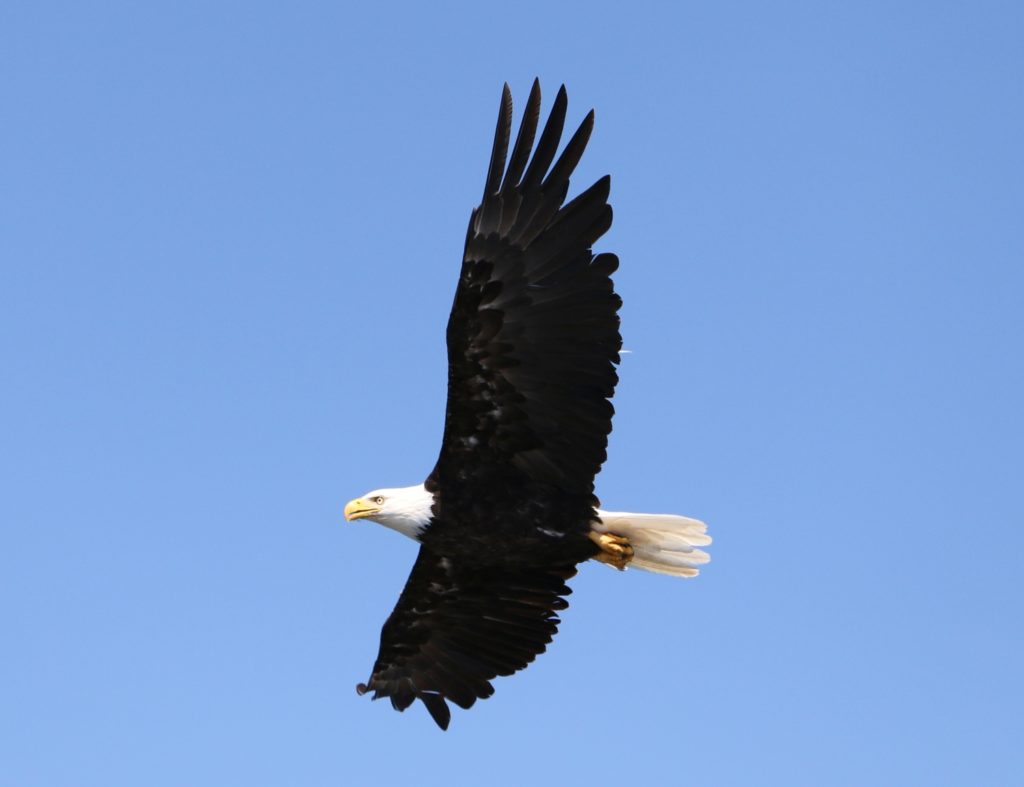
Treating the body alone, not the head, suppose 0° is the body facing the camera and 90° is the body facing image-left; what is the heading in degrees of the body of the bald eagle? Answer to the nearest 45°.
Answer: approximately 90°
